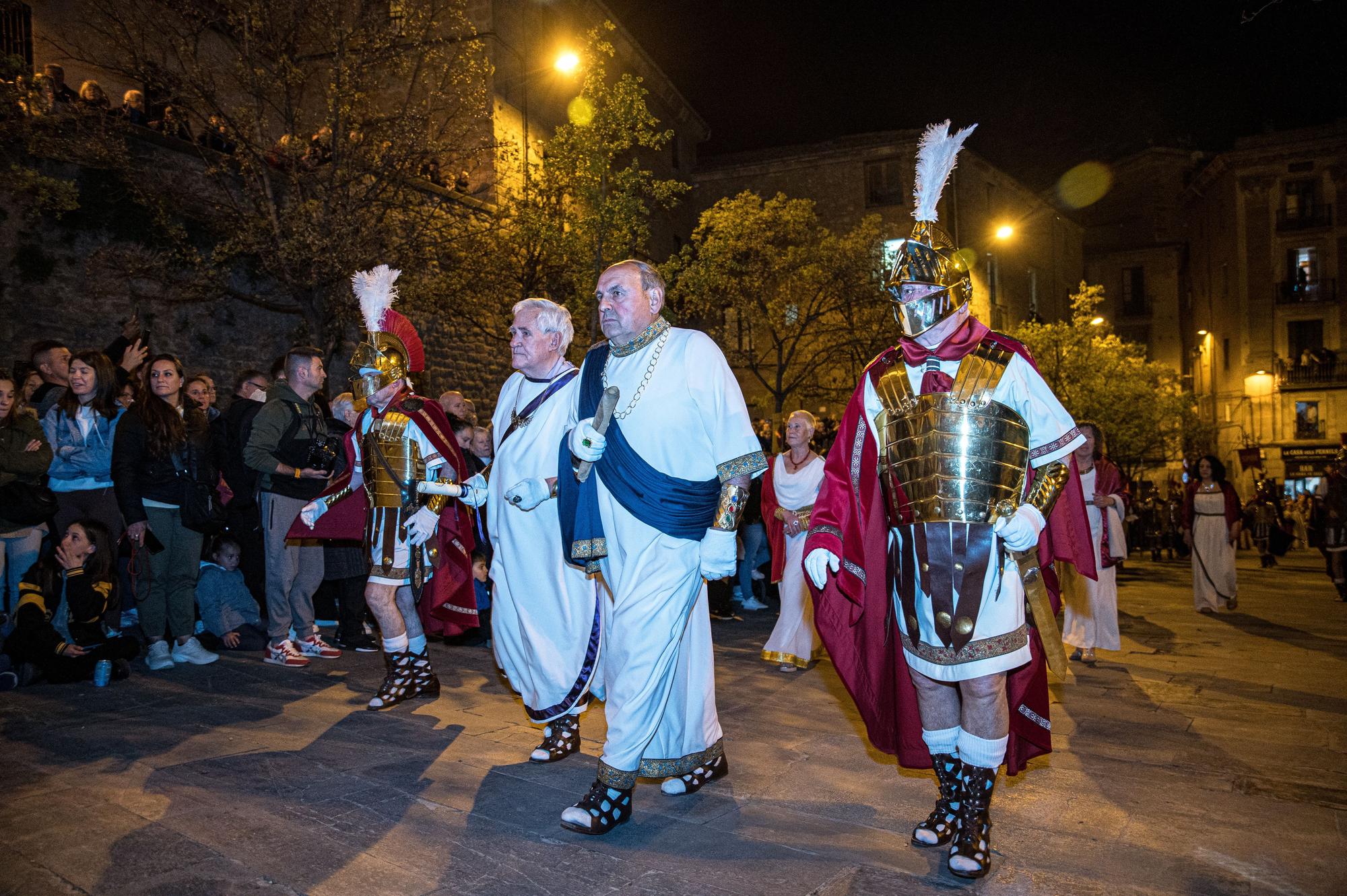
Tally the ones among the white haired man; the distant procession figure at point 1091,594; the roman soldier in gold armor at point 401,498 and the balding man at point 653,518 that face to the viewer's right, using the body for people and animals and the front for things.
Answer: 0

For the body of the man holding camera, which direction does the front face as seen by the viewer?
to the viewer's right

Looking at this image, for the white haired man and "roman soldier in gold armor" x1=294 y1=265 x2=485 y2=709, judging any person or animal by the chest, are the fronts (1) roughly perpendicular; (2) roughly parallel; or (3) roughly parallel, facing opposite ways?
roughly parallel

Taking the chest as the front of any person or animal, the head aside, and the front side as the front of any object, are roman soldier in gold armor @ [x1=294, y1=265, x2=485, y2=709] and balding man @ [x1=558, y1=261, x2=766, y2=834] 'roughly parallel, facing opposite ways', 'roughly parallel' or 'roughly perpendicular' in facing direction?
roughly parallel

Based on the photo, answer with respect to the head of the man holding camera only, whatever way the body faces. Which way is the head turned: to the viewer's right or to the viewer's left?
to the viewer's right

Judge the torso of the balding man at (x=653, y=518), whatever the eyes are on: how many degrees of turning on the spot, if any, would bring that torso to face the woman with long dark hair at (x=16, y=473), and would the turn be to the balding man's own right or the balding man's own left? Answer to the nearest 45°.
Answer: approximately 90° to the balding man's own right

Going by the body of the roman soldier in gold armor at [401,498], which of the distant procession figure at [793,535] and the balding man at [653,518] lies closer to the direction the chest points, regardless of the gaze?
the balding man

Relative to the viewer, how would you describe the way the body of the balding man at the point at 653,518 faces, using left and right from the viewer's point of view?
facing the viewer and to the left of the viewer

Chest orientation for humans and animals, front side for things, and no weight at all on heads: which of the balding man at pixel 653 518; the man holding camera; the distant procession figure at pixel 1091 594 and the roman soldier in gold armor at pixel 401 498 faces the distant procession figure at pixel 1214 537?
the man holding camera

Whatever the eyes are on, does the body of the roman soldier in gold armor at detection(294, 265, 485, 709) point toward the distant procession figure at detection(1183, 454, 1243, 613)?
no

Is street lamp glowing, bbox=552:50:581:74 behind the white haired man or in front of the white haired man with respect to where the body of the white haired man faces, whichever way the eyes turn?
behind

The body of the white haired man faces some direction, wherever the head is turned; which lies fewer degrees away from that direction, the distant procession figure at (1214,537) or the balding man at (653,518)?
the balding man

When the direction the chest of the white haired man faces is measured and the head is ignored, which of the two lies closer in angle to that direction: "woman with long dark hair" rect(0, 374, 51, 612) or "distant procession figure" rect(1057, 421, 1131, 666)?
the woman with long dark hair
